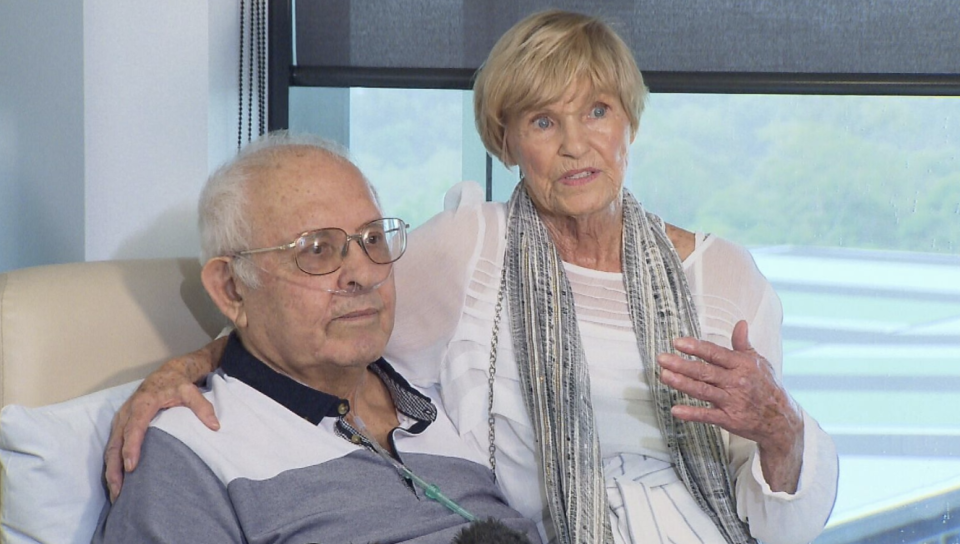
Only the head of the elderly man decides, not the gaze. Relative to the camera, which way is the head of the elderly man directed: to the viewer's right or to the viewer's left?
to the viewer's right

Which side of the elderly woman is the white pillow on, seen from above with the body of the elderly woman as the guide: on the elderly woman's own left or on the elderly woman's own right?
on the elderly woman's own right

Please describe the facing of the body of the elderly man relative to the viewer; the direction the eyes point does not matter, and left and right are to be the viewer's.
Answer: facing the viewer and to the right of the viewer

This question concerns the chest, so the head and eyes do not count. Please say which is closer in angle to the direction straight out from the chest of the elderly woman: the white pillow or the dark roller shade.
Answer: the white pillow

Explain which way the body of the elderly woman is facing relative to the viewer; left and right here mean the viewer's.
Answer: facing the viewer
